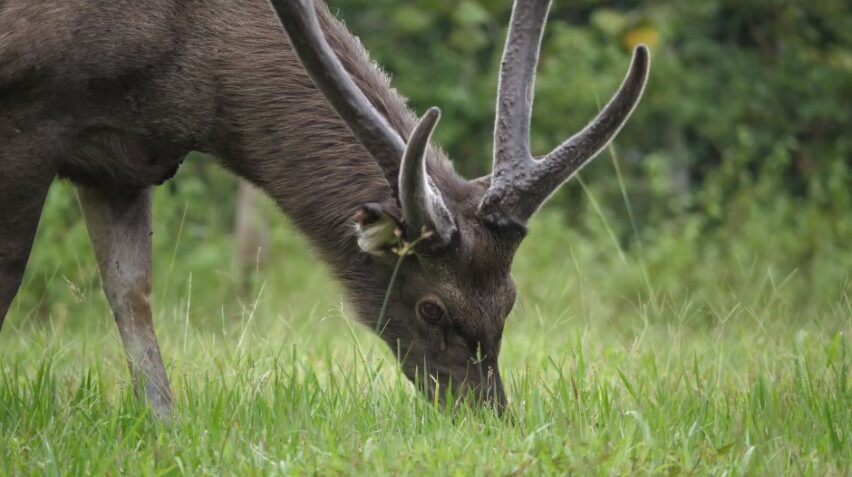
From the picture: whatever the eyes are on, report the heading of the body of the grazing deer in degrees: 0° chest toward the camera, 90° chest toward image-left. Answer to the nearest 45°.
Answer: approximately 270°

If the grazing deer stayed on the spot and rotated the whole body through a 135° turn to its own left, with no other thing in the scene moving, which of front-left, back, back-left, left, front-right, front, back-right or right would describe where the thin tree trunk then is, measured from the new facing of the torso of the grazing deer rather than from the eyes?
front-right
